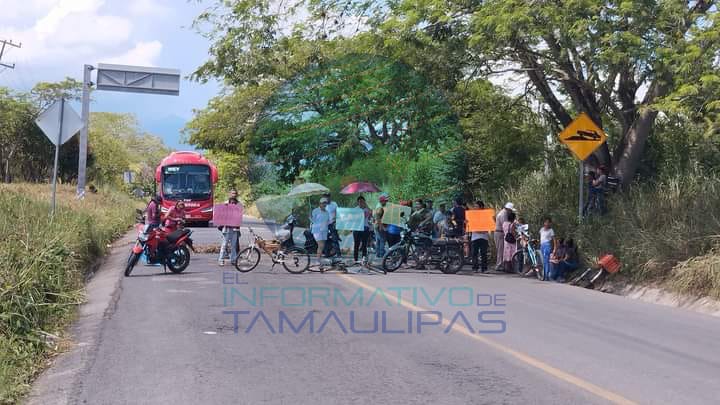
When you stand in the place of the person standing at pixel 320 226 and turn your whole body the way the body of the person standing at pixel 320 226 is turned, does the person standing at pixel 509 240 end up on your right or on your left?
on your left

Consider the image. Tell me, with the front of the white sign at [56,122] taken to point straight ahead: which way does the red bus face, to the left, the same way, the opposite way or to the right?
the opposite way

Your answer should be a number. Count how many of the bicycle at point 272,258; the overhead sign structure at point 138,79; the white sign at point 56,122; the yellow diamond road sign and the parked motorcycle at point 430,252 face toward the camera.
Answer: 1

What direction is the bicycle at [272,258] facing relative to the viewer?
to the viewer's left

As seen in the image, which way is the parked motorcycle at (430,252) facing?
to the viewer's left

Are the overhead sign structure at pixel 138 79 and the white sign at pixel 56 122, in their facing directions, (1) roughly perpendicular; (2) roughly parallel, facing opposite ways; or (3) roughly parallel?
roughly parallel

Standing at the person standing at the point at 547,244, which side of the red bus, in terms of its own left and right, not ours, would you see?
front

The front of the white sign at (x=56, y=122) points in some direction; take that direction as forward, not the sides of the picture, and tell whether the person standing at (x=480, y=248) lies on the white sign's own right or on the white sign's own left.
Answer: on the white sign's own right

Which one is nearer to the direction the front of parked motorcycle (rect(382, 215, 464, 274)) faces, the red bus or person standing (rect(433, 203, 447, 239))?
the red bus

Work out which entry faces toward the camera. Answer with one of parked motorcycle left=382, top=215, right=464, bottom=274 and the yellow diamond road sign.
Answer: the yellow diamond road sign

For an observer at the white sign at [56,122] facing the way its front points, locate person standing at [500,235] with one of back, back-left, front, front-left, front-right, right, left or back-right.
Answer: right

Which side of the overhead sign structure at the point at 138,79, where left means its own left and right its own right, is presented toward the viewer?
back

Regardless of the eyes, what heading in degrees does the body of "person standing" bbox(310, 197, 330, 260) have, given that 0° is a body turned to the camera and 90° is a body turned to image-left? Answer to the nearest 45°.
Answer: approximately 315°

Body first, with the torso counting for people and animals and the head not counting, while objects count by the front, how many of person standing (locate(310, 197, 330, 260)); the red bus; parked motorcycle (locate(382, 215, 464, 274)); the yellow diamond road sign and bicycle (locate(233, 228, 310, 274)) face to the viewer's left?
2

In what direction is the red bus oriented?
toward the camera

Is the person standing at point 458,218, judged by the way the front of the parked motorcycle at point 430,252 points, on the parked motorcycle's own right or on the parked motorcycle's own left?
on the parked motorcycle's own right

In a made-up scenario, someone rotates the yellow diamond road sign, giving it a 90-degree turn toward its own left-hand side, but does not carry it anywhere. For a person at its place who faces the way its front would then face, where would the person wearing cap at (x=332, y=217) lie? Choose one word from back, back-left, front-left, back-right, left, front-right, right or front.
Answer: back

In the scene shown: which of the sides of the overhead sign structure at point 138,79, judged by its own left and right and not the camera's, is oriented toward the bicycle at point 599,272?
back

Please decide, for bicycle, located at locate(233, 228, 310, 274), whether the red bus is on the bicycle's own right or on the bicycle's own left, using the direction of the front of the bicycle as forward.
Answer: on the bicycle's own right
